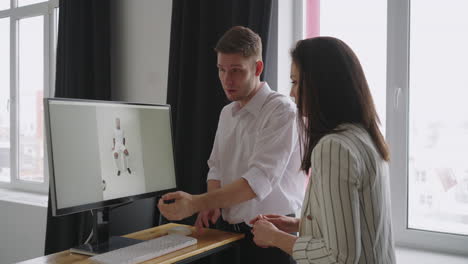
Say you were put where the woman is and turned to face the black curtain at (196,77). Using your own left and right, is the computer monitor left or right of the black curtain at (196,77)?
left

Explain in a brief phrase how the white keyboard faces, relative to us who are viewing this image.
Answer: facing the viewer and to the right of the viewer

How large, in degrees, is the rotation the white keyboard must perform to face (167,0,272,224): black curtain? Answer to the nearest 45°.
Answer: approximately 135° to its left

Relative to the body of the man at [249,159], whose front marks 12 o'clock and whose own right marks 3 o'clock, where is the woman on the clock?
The woman is roughly at 10 o'clock from the man.

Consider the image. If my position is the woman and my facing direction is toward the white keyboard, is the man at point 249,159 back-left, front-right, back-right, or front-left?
front-right

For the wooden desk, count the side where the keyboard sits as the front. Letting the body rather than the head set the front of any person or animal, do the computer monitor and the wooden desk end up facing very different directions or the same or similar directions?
same or similar directions

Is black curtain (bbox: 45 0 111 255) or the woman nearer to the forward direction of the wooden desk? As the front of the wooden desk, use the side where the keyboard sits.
the woman

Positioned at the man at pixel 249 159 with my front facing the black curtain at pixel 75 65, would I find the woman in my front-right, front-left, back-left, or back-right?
back-left

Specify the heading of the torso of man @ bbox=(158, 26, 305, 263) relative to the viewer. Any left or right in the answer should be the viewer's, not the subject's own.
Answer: facing the viewer and to the left of the viewer

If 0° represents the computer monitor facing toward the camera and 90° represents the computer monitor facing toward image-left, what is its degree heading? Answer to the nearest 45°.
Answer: approximately 315°

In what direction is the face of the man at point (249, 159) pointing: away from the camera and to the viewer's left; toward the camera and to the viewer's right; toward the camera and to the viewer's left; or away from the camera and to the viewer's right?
toward the camera and to the viewer's left

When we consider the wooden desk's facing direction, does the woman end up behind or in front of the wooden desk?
in front

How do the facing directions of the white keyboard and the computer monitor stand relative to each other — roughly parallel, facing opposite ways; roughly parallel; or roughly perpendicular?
roughly parallel

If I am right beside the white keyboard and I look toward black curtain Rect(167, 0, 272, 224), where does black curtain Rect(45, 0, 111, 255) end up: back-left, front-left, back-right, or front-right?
front-left
